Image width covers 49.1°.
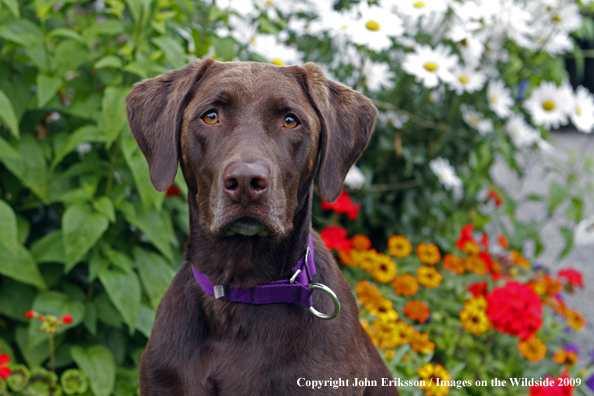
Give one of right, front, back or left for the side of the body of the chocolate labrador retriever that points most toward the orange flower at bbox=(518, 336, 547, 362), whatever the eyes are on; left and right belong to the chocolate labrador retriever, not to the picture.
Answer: back

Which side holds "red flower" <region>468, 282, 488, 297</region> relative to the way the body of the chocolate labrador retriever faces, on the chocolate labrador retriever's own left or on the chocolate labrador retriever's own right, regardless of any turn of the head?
on the chocolate labrador retriever's own left

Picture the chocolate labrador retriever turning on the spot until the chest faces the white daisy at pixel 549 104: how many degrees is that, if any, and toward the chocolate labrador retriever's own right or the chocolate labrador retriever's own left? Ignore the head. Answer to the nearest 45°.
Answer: approximately 135° to the chocolate labrador retriever's own left

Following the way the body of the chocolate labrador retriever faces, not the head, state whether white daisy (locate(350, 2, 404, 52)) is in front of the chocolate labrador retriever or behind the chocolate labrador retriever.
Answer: behind

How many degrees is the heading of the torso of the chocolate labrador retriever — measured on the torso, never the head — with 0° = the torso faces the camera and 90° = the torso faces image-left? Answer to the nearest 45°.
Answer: approximately 0°

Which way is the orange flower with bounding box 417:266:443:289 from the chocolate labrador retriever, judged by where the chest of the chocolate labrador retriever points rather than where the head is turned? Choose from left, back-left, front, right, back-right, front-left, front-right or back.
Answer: back-left

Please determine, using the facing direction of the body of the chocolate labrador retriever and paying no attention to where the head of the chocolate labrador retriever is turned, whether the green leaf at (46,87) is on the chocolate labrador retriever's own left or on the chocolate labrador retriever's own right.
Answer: on the chocolate labrador retriever's own right

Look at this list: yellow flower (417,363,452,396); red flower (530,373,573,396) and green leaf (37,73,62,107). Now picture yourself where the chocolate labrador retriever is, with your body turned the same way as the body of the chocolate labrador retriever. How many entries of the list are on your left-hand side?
2

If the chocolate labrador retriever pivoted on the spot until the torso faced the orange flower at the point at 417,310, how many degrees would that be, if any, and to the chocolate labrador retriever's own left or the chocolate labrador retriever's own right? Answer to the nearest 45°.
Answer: approximately 135° to the chocolate labrador retriever's own left

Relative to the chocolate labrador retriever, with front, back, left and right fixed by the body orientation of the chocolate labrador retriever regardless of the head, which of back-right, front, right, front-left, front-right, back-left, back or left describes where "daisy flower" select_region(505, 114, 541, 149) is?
back-left
